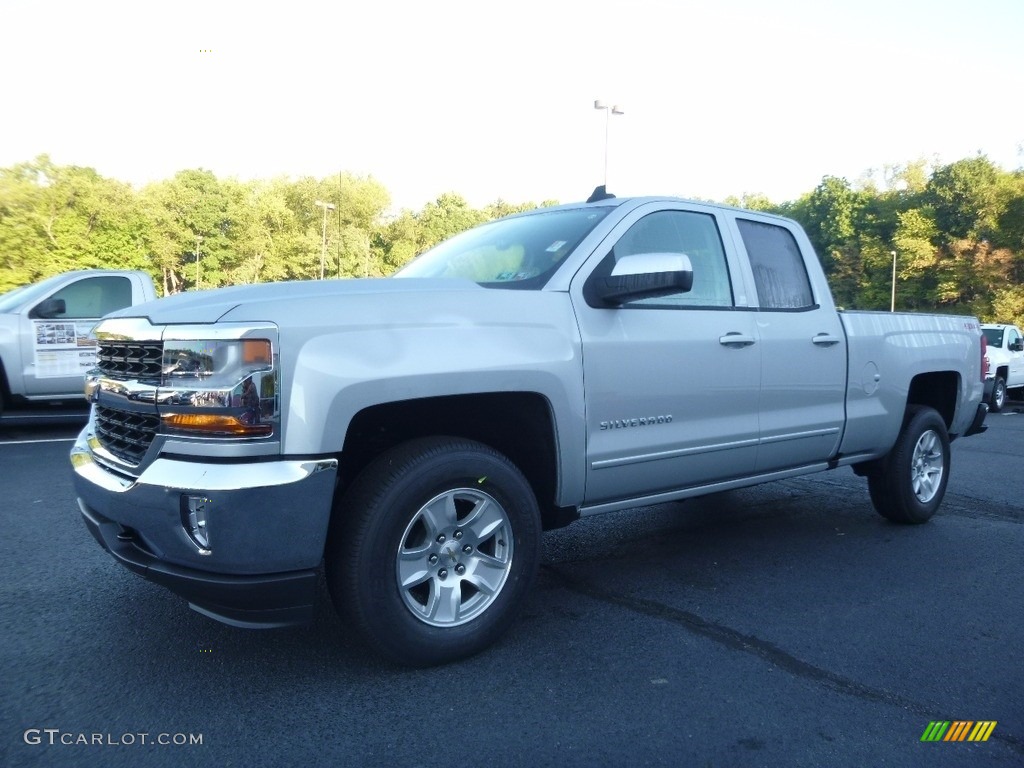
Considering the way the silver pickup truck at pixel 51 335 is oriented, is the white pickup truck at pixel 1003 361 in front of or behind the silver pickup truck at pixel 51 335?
behind

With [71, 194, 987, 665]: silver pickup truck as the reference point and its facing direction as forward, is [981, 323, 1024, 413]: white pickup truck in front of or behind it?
behind

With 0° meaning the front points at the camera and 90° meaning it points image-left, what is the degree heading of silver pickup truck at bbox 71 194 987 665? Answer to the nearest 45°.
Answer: approximately 45°

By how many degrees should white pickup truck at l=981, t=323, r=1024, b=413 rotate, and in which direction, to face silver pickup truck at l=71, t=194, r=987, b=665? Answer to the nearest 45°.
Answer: approximately 45° to its left

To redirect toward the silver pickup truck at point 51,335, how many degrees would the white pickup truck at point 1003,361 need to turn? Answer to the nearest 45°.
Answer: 0° — it already faces it

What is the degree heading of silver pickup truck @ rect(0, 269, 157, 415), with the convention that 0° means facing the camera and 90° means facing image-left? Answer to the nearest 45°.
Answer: approximately 45°

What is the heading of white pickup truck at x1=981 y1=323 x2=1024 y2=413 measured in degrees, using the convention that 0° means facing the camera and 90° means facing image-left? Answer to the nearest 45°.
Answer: approximately 45°
